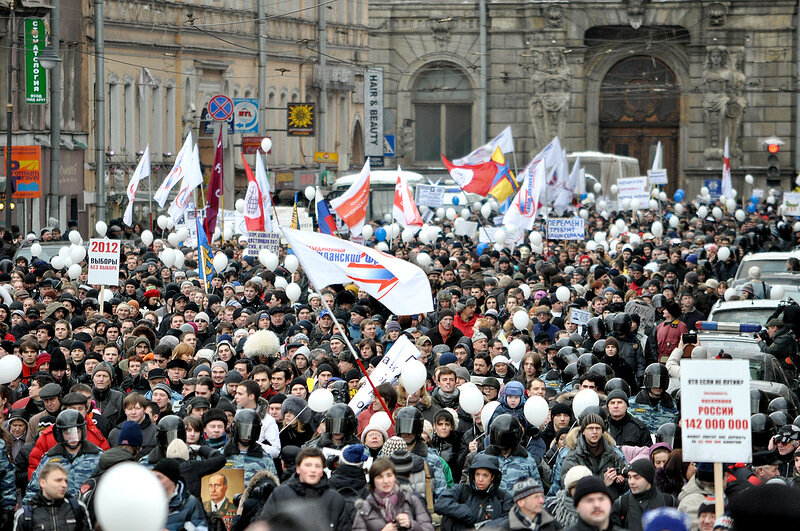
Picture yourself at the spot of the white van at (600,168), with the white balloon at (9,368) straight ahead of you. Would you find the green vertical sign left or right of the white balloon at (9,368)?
right

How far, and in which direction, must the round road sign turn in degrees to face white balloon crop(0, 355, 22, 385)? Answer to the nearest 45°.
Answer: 0° — it already faces it

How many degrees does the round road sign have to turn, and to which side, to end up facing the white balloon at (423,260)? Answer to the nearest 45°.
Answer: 0° — it already faces it

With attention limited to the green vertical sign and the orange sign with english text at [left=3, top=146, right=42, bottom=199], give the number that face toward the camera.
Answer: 2

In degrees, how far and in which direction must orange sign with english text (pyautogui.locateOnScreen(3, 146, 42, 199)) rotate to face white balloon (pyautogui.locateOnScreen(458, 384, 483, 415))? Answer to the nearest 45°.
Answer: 0° — it already faces it
